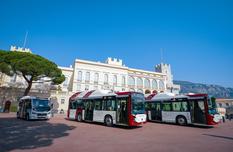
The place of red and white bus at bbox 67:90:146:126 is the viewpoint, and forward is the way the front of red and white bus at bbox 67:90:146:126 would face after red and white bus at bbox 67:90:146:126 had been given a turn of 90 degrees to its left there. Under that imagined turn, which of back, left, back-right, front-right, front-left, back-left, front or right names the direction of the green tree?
left

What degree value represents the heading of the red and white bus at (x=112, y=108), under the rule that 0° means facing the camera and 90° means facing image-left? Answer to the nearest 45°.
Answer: approximately 315°

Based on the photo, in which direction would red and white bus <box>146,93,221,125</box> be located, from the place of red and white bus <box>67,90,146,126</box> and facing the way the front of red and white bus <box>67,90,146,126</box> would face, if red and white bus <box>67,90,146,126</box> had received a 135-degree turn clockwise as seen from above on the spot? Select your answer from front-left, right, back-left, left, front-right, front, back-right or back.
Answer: back
